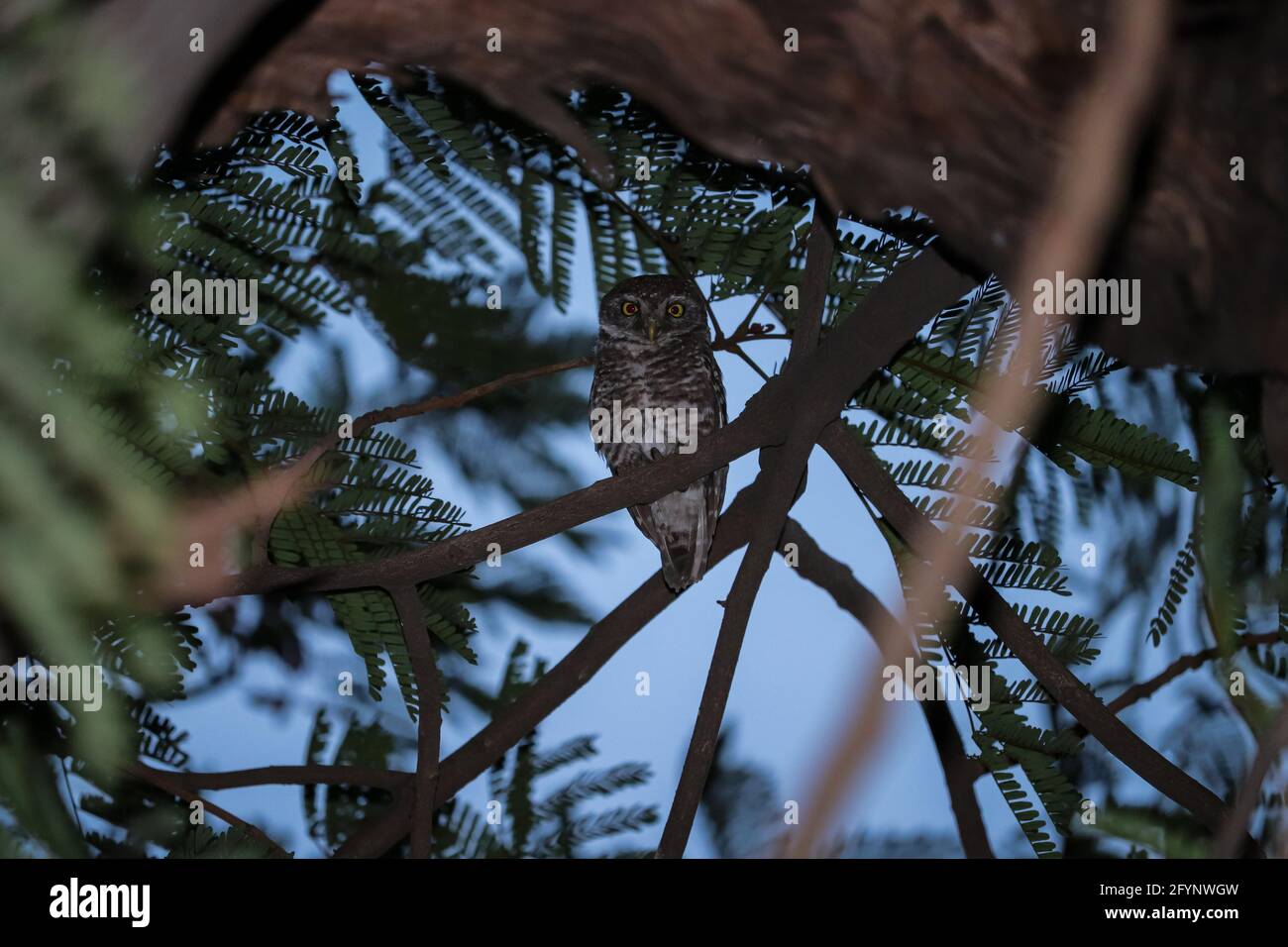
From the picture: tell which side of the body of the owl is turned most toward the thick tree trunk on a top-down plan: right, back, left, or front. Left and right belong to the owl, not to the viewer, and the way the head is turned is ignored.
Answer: front

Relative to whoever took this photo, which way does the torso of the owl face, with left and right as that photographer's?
facing the viewer
